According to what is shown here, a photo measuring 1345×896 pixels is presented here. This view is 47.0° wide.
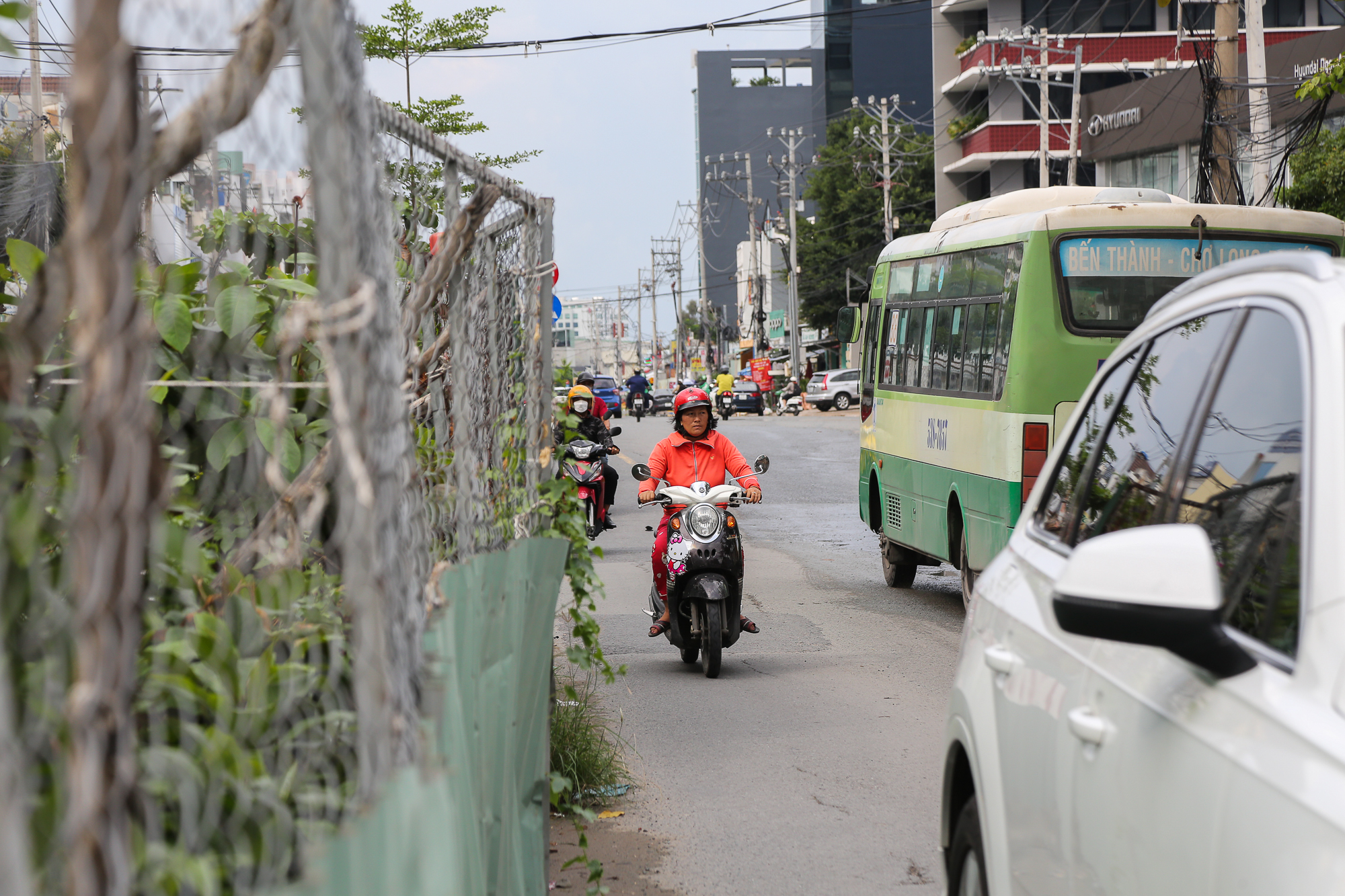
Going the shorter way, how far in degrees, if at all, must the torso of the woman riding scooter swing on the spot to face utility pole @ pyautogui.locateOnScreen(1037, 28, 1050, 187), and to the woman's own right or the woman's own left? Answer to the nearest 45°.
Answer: approximately 180°

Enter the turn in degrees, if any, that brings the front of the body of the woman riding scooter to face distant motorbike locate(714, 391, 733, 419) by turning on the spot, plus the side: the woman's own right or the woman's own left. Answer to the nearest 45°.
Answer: approximately 180°

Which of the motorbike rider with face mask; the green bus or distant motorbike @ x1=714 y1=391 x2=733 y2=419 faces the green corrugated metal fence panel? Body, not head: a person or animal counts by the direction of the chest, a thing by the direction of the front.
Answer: the motorbike rider with face mask

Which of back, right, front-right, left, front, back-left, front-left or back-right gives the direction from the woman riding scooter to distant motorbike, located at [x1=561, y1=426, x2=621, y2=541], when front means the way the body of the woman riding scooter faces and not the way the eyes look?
back

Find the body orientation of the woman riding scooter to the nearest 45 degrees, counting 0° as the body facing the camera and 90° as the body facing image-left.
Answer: approximately 0°

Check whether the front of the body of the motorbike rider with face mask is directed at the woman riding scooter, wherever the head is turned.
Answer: yes
